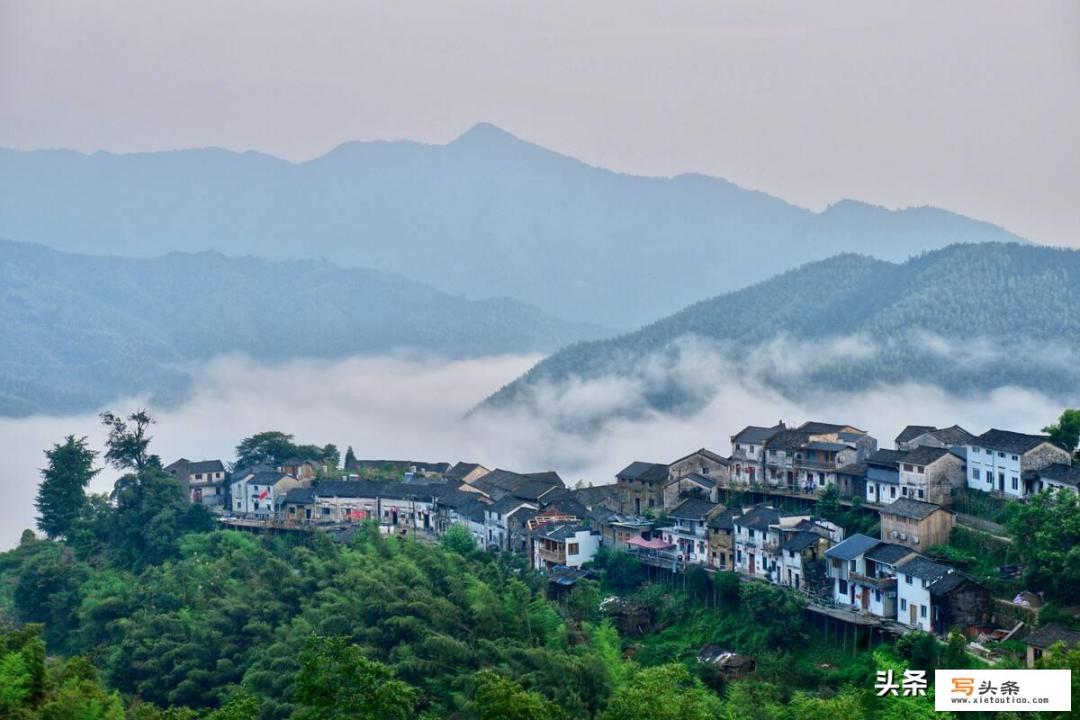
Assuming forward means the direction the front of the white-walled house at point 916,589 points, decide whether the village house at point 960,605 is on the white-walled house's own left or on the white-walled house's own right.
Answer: on the white-walled house's own left

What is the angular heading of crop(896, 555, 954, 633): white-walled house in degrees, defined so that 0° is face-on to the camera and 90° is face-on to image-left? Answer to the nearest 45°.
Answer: approximately 45°

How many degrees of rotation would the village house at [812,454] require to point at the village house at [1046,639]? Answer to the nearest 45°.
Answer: approximately 45° to its left

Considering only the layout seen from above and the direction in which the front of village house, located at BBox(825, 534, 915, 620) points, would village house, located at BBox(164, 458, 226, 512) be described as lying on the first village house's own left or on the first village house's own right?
on the first village house's own right

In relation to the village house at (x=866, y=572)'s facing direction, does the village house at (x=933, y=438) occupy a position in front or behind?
behind

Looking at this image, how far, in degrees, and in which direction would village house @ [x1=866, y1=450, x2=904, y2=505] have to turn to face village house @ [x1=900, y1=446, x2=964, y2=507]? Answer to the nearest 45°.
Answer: approximately 90° to its left

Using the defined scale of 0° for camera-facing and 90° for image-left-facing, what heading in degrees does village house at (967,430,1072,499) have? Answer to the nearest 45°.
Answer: approximately 45°

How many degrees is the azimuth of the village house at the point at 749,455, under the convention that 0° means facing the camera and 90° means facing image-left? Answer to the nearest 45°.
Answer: approximately 45°
